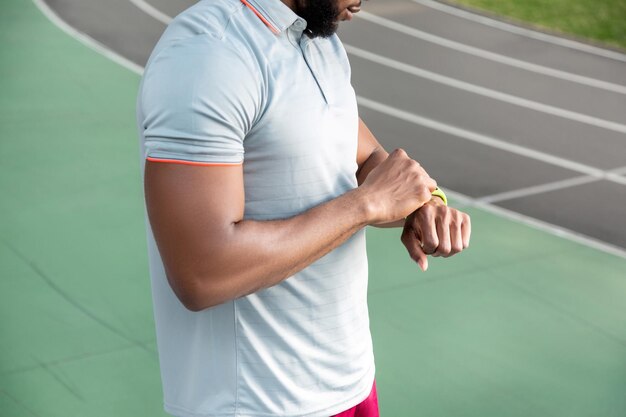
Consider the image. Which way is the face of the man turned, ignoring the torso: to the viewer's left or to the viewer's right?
to the viewer's right

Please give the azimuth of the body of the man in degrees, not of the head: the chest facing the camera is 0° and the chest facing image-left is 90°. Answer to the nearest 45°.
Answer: approximately 315°
